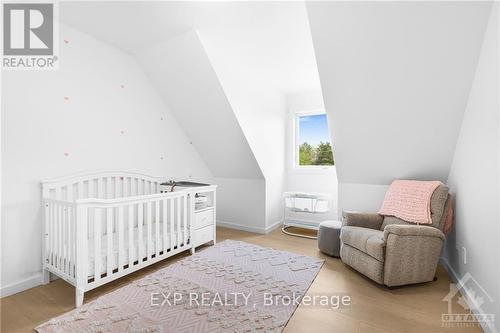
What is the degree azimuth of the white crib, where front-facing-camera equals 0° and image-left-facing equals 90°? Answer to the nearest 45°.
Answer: approximately 315°

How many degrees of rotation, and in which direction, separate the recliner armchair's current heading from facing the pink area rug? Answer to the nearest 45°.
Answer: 0° — it already faces it

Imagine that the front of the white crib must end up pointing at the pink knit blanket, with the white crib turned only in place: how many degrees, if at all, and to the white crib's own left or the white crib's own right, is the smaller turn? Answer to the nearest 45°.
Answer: approximately 45° to the white crib's own left

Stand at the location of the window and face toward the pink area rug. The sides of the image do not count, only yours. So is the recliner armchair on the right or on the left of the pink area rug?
left

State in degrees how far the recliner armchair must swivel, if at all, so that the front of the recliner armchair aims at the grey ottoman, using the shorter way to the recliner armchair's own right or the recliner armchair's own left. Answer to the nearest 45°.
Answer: approximately 90° to the recliner armchair's own right

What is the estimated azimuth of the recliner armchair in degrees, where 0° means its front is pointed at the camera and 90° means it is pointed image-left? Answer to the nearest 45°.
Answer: approximately 45°
